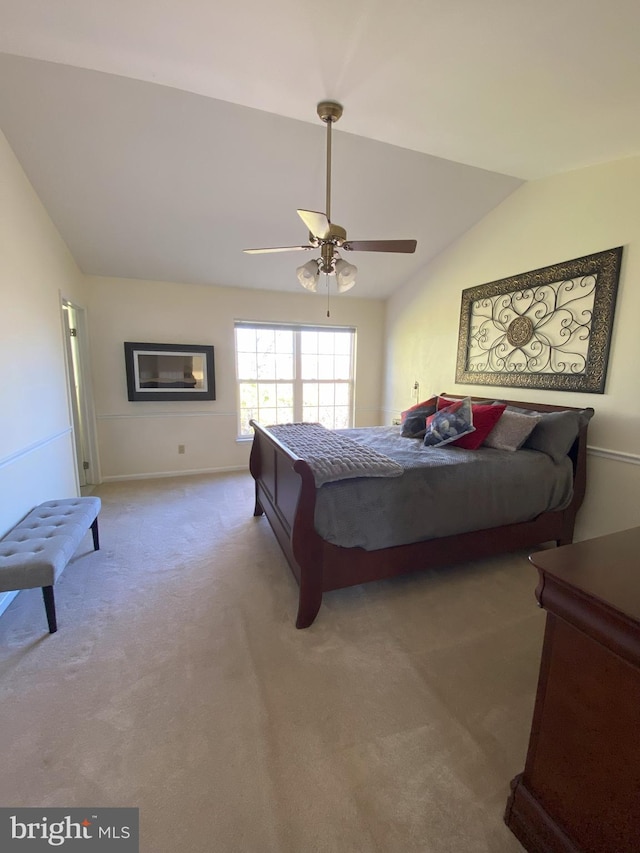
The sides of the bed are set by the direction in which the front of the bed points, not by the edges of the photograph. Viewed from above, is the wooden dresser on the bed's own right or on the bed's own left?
on the bed's own left

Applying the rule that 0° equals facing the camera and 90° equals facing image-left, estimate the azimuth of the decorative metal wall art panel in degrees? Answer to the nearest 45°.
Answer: approximately 45°

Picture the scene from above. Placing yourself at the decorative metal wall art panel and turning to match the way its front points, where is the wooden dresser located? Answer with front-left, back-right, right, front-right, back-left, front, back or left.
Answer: front-left

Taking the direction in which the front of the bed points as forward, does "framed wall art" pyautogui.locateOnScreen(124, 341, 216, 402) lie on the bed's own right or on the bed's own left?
on the bed's own right

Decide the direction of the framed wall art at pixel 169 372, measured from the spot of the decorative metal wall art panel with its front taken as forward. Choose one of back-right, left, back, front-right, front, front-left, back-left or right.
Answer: front-right

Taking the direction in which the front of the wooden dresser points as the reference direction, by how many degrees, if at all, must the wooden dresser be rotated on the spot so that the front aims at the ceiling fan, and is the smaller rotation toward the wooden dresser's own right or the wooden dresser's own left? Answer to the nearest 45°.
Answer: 0° — it already faces it

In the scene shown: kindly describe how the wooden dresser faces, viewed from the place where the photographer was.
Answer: facing away from the viewer and to the left of the viewer
